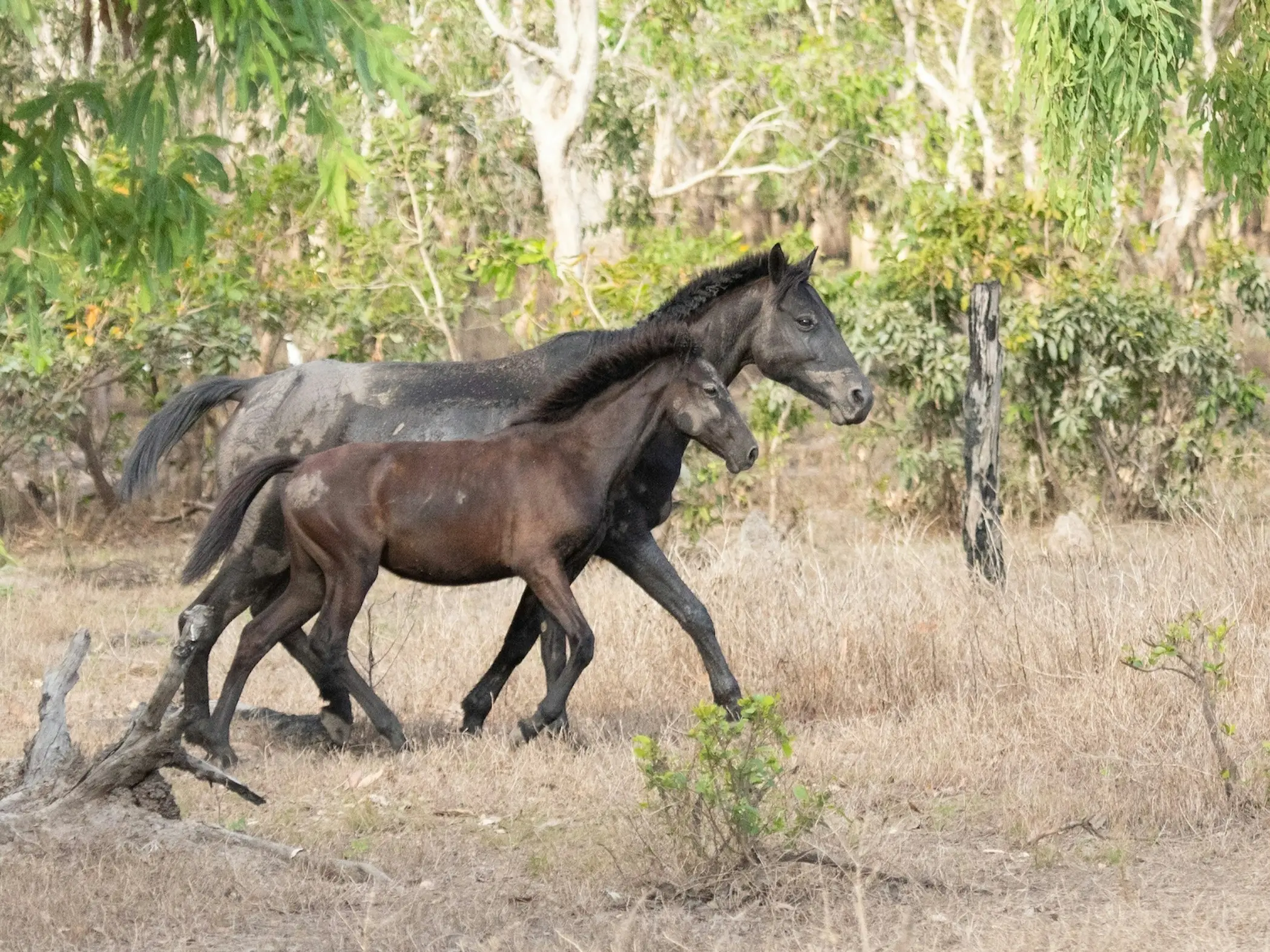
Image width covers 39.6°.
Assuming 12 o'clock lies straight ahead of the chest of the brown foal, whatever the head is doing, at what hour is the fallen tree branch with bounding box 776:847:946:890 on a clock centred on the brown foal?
The fallen tree branch is roughly at 2 o'clock from the brown foal.

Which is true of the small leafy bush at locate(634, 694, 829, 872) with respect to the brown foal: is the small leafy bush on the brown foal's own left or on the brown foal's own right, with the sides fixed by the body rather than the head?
on the brown foal's own right

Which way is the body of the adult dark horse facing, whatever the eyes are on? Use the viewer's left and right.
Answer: facing to the right of the viewer

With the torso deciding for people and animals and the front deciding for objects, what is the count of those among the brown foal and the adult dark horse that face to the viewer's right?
2

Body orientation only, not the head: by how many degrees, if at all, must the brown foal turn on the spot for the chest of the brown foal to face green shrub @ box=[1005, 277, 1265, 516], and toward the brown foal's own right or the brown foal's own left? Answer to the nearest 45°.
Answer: approximately 45° to the brown foal's own left

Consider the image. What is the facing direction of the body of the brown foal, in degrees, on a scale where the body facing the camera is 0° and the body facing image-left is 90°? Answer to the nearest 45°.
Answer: approximately 270°

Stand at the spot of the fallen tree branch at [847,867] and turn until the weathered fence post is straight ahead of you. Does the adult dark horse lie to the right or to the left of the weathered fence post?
left

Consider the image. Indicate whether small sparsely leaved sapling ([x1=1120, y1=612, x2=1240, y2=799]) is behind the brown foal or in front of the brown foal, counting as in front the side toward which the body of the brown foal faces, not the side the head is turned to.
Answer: in front

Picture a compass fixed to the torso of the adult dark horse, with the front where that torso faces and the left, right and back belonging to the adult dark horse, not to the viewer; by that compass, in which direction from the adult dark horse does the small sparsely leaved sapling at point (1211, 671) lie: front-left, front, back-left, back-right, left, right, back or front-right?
front-right

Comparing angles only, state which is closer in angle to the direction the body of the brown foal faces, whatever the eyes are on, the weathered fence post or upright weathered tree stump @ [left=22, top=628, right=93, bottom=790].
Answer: the weathered fence post

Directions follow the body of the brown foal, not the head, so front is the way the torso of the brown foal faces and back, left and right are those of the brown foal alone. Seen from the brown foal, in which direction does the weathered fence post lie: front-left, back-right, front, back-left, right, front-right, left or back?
front-left
